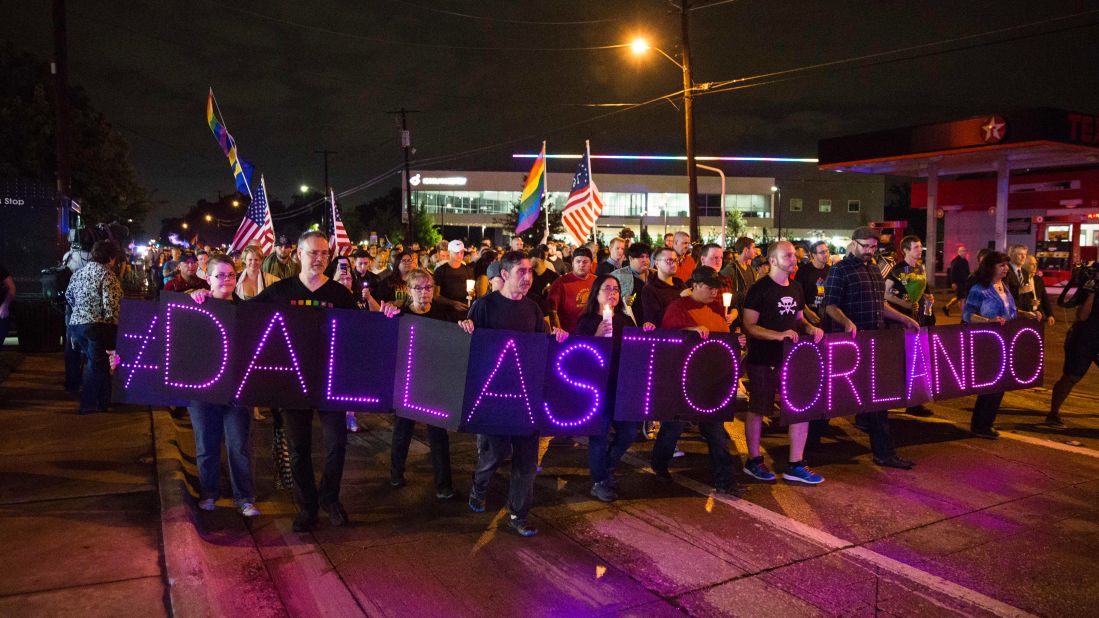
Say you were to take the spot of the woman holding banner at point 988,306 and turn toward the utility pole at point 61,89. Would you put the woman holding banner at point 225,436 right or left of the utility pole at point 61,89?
left

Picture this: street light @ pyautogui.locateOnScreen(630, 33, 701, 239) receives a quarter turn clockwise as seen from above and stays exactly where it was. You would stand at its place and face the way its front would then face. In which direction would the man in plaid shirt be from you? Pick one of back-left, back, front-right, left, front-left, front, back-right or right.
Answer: back

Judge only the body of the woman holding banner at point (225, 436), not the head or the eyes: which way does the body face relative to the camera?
toward the camera

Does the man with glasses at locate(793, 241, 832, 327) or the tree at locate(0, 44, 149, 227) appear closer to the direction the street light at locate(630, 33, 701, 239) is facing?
the tree

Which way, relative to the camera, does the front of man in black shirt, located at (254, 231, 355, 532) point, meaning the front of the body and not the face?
toward the camera

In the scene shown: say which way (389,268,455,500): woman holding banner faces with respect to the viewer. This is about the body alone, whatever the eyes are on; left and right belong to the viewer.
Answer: facing the viewer

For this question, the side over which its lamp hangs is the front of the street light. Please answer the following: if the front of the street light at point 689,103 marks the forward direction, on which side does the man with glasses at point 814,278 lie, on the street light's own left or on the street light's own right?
on the street light's own left

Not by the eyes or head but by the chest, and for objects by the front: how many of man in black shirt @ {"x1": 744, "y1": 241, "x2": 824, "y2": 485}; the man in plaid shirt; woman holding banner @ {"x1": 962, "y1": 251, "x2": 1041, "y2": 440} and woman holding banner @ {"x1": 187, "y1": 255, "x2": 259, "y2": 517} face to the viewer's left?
0

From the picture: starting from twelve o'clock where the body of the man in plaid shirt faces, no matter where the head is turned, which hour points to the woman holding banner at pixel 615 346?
The woman holding banner is roughly at 3 o'clock from the man in plaid shirt.

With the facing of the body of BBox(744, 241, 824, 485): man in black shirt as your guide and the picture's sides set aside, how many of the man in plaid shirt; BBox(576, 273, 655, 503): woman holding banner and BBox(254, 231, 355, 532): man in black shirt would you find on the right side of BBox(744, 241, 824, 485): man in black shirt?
2

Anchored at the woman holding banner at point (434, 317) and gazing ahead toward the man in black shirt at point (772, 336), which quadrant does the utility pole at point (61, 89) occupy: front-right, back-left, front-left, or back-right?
back-left

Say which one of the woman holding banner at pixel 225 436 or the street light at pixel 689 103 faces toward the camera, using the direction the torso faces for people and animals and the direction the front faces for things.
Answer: the woman holding banner

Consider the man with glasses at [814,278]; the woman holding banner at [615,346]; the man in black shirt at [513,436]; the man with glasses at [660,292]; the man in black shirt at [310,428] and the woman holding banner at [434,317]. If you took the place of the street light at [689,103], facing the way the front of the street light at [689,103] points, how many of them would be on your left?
6

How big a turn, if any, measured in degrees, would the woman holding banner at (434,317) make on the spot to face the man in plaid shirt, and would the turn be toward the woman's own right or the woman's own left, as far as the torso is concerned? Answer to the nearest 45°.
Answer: approximately 90° to the woman's own left

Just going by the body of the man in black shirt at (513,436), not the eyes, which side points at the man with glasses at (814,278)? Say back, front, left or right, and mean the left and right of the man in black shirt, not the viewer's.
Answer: left

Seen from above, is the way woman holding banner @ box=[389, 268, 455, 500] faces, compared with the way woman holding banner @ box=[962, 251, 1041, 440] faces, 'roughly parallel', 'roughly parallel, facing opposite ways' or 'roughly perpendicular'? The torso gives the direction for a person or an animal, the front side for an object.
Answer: roughly parallel
